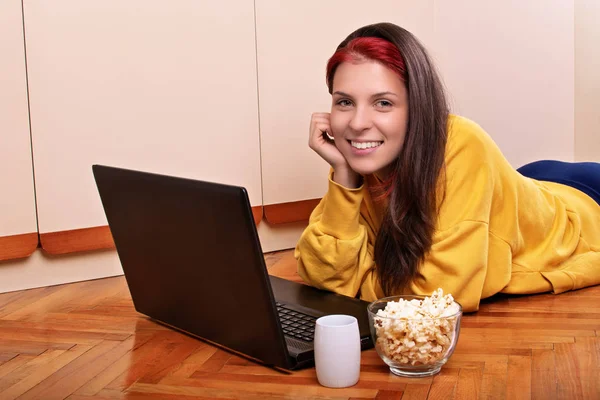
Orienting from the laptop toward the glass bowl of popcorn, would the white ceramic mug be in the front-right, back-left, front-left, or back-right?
front-right

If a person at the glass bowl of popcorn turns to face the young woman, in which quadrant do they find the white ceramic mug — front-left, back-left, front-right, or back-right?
back-left

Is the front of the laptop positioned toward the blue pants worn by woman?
yes

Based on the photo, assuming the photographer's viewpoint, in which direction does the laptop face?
facing away from the viewer and to the right of the viewer
